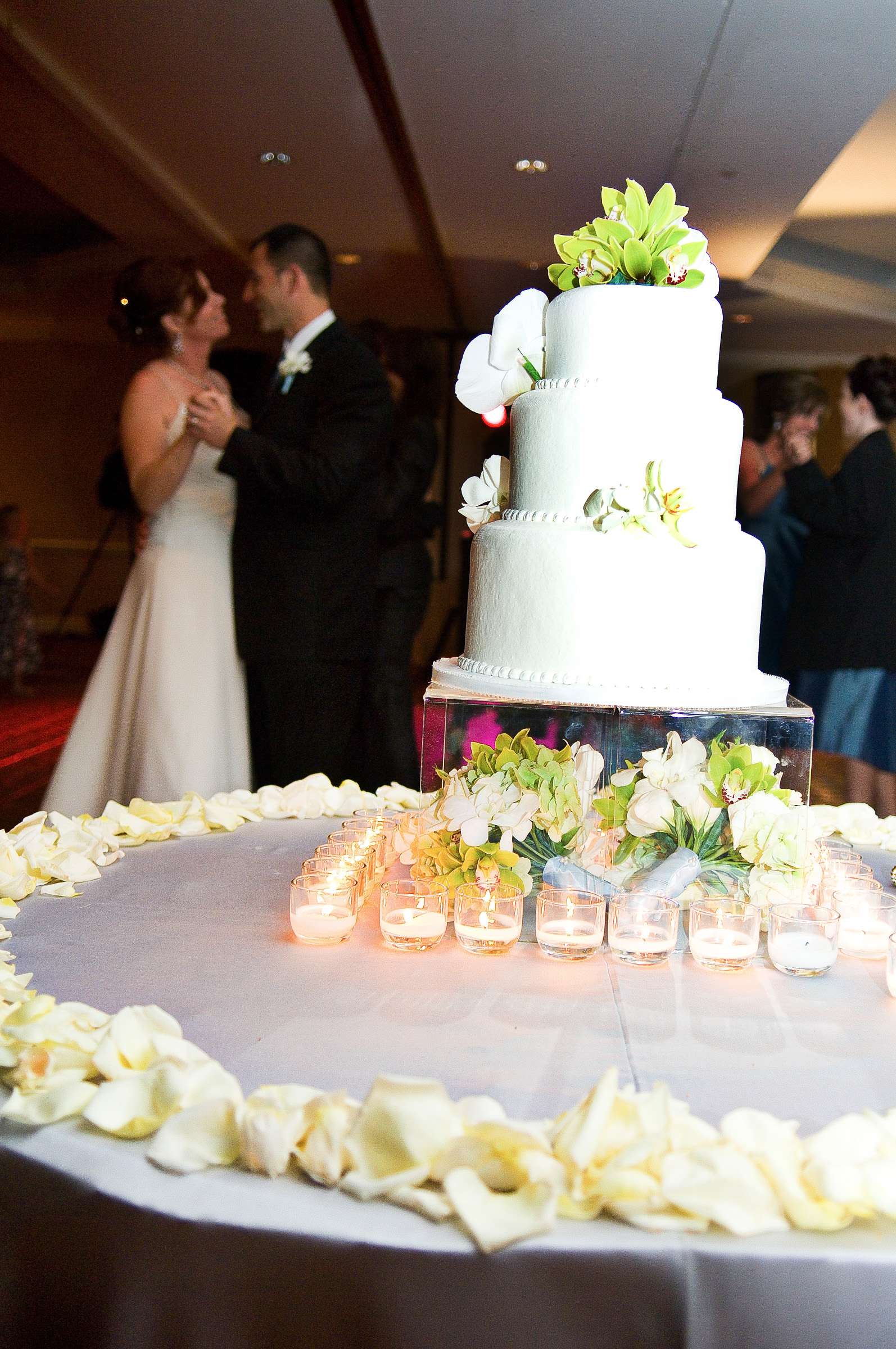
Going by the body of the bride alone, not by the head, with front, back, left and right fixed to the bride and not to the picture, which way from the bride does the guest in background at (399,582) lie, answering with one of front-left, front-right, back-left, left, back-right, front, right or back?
front-left

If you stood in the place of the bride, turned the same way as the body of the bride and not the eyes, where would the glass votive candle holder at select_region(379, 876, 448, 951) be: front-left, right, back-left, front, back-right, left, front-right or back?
right

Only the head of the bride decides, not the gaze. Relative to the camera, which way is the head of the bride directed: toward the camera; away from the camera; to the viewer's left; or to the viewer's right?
to the viewer's right

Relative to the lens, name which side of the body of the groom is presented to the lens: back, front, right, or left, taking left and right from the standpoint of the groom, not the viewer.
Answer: left

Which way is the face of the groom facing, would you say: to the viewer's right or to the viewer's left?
to the viewer's left

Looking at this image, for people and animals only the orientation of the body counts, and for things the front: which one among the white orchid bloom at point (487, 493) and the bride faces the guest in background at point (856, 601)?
the bride

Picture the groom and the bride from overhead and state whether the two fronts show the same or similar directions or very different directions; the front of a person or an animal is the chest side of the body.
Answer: very different directions

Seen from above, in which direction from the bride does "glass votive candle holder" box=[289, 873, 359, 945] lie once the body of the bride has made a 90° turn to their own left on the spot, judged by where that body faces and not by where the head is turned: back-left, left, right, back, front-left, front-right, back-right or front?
back

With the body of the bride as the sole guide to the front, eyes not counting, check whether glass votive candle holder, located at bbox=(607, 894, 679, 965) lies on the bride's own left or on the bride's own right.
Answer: on the bride's own right

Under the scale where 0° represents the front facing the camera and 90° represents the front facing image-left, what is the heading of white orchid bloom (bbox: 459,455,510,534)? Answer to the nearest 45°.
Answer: approximately 90°

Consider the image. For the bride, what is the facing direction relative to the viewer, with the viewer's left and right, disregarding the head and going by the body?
facing to the right of the viewer

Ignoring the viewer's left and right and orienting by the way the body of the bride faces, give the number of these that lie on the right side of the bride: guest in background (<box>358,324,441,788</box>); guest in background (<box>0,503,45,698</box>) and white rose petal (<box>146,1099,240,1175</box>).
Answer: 1

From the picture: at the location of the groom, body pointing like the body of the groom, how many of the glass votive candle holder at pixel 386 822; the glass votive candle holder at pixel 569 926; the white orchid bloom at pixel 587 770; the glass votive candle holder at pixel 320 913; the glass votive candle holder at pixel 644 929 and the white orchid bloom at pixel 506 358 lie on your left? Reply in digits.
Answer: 6

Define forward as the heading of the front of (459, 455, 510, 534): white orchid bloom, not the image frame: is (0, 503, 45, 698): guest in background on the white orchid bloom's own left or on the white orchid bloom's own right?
on the white orchid bloom's own right
